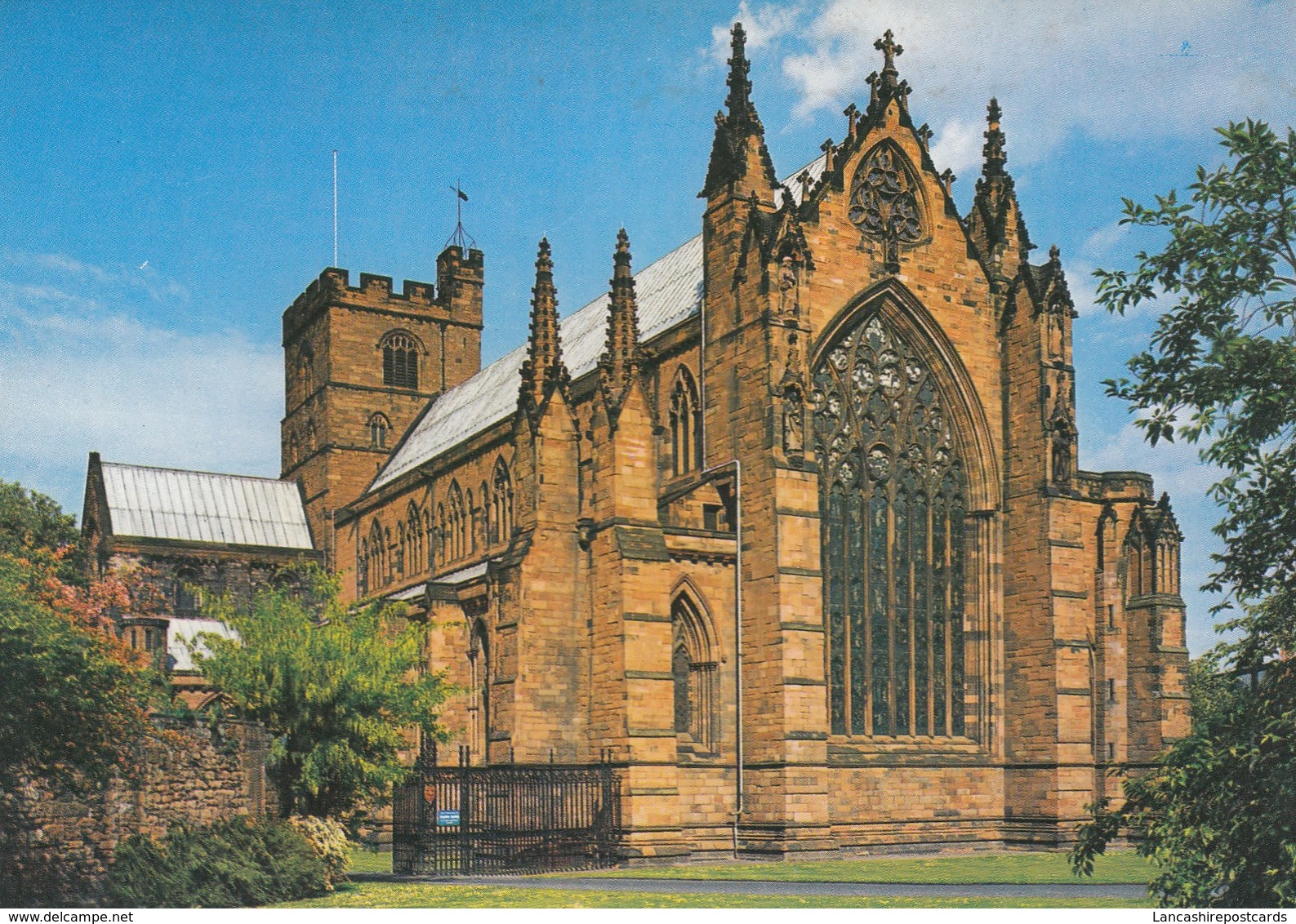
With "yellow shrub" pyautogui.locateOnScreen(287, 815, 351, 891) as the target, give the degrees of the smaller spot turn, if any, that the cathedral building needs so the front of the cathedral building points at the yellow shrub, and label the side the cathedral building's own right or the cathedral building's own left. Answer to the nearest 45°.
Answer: approximately 90° to the cathedral building's own right

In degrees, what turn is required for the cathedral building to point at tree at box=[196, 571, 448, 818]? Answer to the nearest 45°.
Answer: approximately 90° to its right

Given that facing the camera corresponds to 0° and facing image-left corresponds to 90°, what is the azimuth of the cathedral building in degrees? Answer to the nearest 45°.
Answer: approximately 315°

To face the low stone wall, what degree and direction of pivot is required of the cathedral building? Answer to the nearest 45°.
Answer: approximately 90° to its right

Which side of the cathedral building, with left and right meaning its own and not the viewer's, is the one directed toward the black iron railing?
right

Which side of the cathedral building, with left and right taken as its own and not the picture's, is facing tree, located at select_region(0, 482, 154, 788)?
right

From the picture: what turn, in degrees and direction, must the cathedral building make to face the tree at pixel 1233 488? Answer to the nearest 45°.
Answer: approximately 45° to its right
